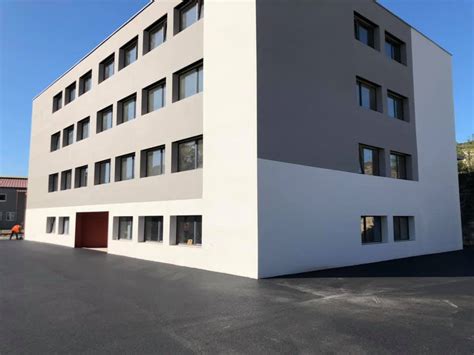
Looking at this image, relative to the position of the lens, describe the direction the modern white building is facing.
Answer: facing the viewer and to the left of the viewer
